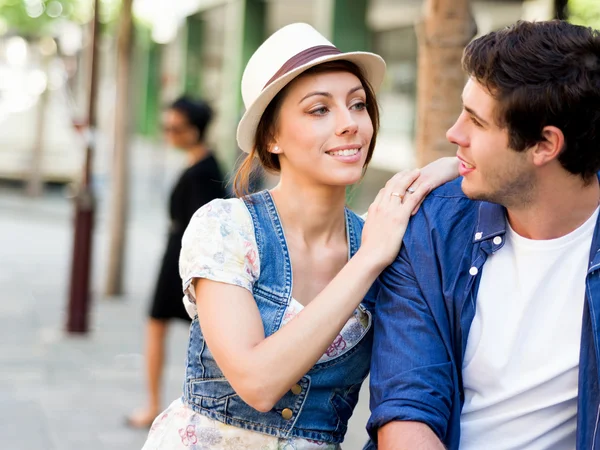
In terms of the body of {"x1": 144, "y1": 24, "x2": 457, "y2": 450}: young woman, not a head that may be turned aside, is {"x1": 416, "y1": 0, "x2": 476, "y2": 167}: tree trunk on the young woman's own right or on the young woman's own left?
on the young woman's own left

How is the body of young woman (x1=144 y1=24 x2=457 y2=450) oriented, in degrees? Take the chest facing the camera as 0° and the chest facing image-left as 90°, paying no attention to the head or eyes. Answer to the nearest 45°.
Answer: approximately 315°

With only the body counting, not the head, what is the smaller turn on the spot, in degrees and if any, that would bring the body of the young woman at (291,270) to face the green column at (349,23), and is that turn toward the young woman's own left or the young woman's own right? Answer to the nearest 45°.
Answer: approximately 135° to the young woman's own left

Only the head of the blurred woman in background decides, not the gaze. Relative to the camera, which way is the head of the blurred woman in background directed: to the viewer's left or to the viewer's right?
to the viewer's left

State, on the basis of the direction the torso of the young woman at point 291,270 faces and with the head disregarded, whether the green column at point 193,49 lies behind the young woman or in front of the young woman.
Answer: behind

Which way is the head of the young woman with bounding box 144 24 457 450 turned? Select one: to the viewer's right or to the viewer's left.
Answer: to the viewer's right

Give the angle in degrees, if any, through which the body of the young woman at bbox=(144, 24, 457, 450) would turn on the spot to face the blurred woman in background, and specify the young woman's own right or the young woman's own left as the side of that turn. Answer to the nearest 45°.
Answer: approximately 135° to the young woman's own left
